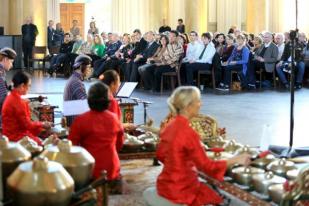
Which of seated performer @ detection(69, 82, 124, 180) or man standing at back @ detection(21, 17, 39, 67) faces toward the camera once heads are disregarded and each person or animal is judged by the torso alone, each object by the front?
the man standing at back

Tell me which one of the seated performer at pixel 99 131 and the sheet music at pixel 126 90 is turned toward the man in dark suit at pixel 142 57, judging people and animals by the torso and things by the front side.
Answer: the seated performer

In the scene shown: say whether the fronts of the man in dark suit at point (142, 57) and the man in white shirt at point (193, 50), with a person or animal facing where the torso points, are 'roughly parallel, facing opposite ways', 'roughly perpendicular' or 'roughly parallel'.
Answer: roughly parallel

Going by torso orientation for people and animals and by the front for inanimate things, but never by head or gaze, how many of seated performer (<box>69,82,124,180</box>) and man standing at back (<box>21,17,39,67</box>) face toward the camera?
1

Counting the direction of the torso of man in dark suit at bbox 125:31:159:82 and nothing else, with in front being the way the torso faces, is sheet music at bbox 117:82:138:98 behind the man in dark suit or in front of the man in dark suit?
in front

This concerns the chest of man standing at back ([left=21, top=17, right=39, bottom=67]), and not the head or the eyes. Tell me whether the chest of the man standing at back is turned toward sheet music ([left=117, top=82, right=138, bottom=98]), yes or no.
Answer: yes

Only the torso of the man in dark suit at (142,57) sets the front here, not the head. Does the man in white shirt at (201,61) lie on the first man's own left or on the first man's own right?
on the first man's own left

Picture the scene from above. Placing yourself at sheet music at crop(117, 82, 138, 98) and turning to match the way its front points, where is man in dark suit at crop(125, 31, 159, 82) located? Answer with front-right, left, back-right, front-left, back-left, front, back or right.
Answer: back-right

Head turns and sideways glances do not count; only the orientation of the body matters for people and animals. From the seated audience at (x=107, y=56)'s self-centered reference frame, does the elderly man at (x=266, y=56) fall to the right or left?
on their left

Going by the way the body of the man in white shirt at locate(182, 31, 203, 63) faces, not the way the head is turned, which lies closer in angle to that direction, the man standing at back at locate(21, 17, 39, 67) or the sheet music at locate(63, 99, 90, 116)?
the sheet music

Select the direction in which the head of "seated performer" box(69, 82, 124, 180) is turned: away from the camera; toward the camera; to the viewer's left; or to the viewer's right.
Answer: away from the camera

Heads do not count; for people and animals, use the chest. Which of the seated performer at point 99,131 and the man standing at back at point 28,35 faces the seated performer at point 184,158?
the man standing at back

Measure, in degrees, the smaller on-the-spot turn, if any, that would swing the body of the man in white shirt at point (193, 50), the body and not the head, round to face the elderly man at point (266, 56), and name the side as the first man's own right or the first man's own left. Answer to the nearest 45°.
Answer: approximately 135° to the first man's own left
